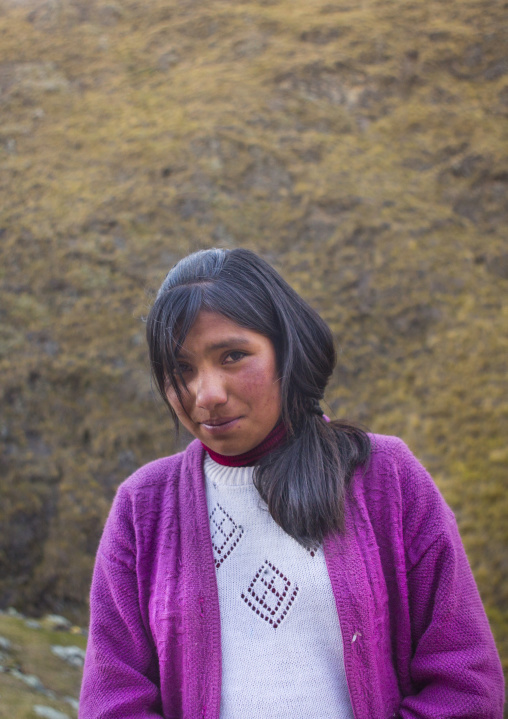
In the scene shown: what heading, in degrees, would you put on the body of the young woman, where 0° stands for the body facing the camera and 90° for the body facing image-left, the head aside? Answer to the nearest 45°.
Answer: approximately 0°
